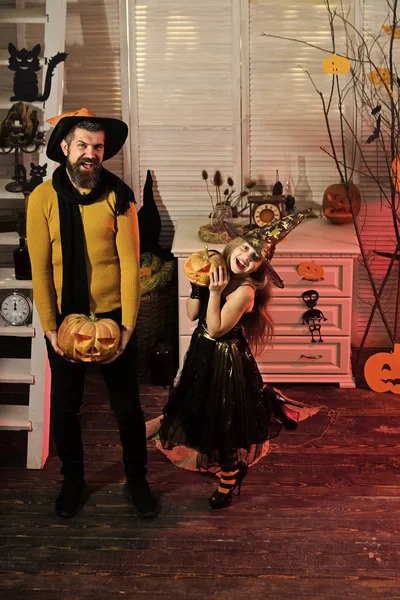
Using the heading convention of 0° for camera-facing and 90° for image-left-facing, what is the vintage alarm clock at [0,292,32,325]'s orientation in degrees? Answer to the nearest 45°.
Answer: approximately 0°

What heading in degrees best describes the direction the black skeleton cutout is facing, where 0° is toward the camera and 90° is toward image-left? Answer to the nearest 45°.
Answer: approximately 0°

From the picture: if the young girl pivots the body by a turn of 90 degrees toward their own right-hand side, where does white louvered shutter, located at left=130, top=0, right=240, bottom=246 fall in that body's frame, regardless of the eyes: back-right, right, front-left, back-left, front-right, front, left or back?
front-right

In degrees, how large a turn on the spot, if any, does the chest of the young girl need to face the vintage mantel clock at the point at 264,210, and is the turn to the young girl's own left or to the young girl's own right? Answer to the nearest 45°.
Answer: approximately 135° to the young girl's own right
